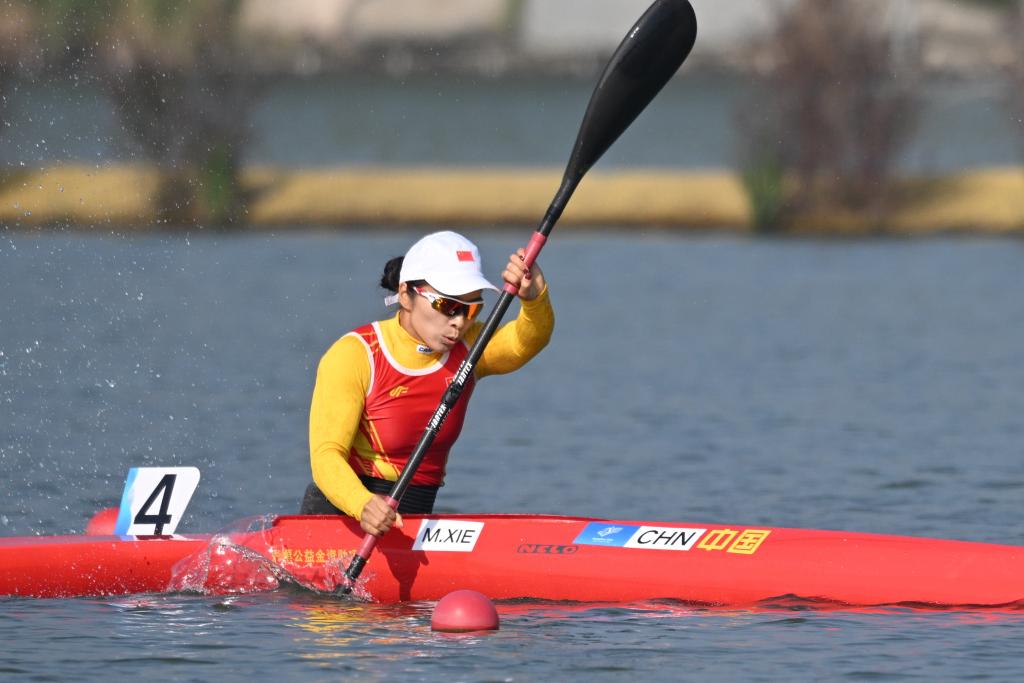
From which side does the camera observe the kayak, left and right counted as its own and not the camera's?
right

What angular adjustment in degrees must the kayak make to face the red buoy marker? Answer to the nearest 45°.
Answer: approximately 135° to its right

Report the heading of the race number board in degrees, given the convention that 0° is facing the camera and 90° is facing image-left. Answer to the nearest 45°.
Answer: approximately 0°
